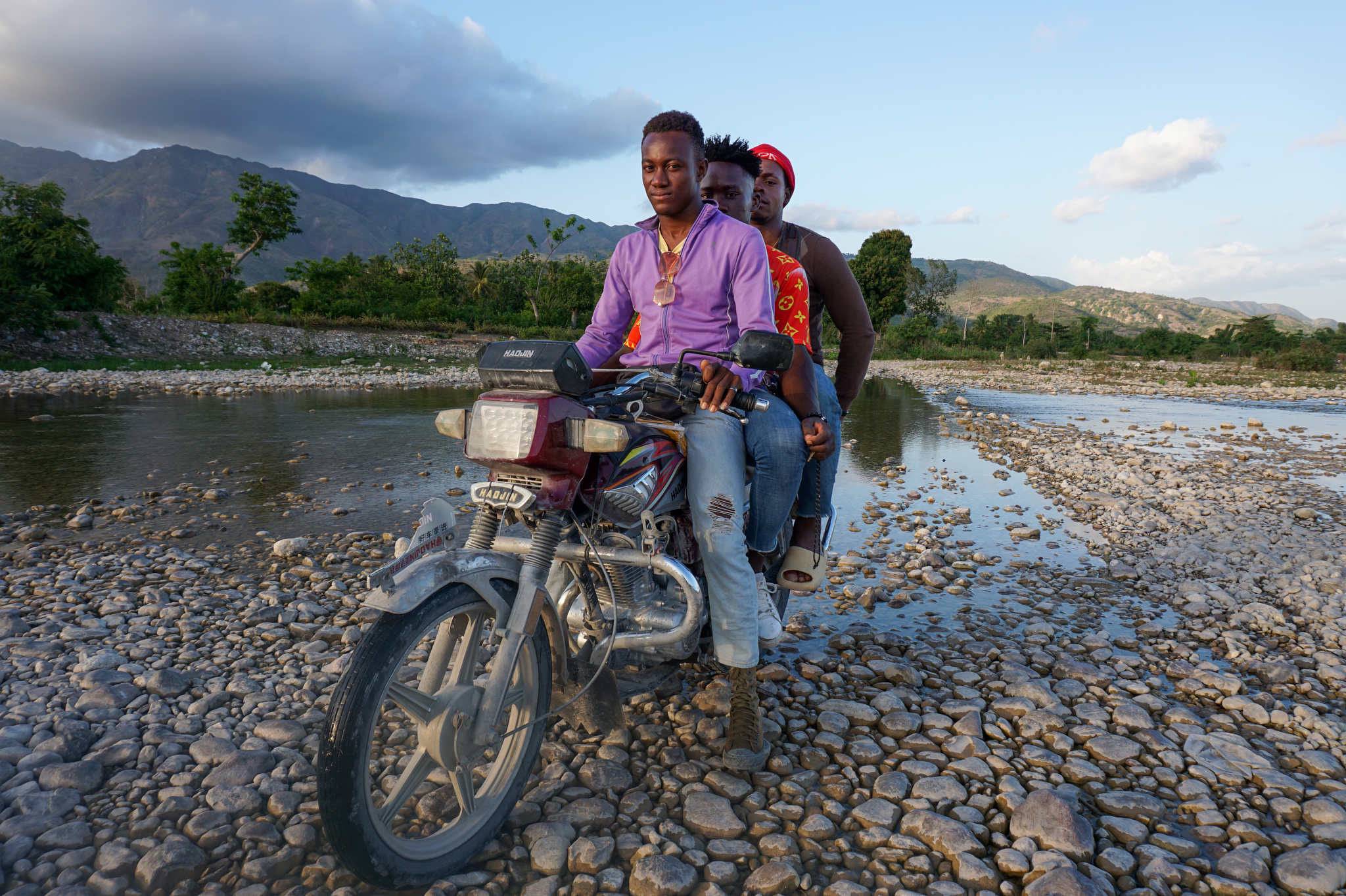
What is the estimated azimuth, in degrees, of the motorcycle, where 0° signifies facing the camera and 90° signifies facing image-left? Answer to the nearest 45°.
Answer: approximately 45°

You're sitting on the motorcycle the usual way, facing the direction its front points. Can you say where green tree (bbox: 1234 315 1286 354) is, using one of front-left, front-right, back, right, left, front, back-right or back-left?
back

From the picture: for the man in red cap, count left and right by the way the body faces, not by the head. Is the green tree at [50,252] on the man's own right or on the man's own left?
on the man's own right

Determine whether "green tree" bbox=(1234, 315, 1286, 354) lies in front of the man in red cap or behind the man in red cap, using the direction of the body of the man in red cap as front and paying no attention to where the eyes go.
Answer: behind

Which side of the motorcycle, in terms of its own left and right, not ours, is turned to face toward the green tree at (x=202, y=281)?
right

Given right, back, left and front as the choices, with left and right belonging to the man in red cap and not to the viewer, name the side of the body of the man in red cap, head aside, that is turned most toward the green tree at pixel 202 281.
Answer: right

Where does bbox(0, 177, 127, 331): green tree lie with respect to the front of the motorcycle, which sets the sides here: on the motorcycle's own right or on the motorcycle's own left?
on the motorcycle's own right
